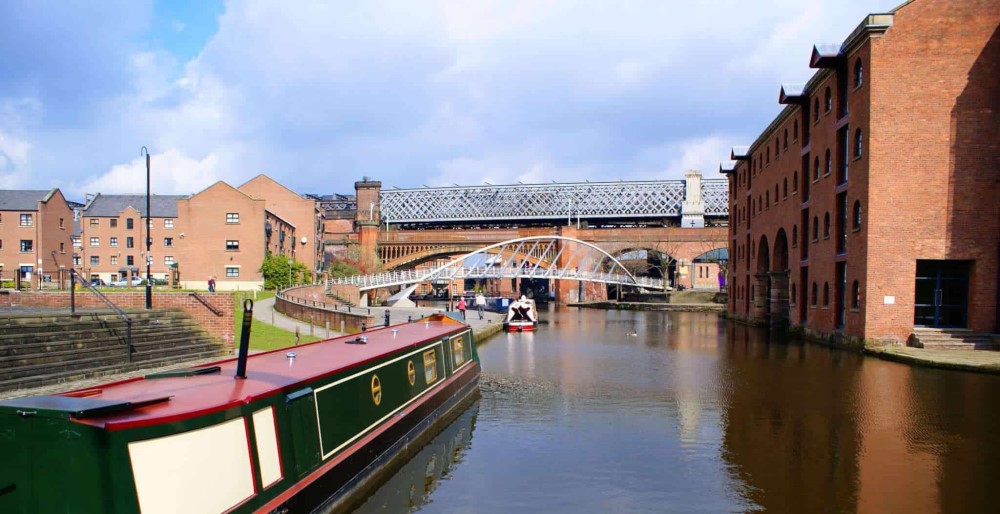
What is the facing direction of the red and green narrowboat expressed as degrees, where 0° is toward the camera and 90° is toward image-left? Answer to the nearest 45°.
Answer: approximately 225°
